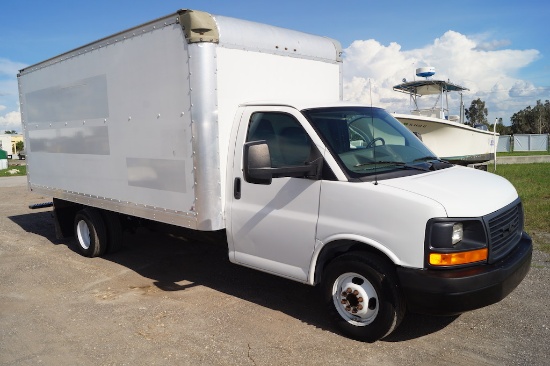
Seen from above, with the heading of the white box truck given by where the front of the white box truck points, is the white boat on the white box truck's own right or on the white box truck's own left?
on the white box truck's own left

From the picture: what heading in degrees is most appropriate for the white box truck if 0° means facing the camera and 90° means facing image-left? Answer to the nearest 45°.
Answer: approximately 315°

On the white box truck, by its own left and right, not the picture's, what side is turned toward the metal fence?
left
